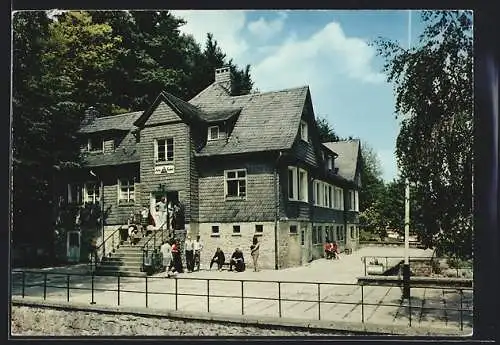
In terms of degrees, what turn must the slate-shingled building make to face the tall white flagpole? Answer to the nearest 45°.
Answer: approximately 90° to its left

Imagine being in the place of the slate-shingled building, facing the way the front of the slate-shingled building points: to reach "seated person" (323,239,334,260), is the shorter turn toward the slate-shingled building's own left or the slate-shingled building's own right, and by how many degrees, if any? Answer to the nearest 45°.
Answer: approximately 135° to the slate-shingled building's own left

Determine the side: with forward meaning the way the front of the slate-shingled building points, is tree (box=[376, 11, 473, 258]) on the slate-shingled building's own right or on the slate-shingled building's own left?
on the slate-shingled building's own left

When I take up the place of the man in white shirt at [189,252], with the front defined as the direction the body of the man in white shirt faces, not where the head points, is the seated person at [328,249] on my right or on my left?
on my left

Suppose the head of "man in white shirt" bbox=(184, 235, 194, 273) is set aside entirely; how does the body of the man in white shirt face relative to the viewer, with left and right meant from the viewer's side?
facing the viewer

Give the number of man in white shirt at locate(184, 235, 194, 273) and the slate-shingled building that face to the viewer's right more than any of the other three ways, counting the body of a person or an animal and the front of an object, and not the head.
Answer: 0

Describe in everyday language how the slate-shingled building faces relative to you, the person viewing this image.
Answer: facing the viewer and to the left of the viewer
